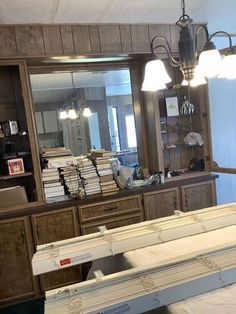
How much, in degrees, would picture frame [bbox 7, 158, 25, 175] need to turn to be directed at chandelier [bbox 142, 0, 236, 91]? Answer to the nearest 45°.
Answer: approximately 45° to its left

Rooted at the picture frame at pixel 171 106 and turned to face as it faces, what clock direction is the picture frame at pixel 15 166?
the picture frame at pixel 15 166 is roughly at 2 o'clock from the picture frame at pixel 171 106.

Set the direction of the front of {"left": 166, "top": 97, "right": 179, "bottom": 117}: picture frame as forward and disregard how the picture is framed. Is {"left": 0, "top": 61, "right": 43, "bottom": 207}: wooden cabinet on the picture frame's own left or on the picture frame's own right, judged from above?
on the picture frame's own right

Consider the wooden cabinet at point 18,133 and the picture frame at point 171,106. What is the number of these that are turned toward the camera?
2

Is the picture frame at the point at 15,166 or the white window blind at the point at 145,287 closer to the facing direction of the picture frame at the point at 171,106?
the white window blind

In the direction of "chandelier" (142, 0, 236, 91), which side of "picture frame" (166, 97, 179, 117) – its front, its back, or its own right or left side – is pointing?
front

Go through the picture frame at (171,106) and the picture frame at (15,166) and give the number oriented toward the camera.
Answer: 2

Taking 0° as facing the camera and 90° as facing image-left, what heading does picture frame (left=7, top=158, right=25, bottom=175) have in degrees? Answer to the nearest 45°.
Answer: approximately 0°

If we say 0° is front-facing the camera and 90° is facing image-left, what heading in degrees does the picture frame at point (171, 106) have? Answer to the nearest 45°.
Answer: approximately 0°

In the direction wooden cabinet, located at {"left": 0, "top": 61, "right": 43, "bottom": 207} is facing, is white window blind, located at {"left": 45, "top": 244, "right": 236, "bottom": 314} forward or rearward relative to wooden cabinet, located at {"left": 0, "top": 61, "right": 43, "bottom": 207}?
forward

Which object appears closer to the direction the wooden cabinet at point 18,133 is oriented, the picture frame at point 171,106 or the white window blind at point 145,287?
the white window blind
